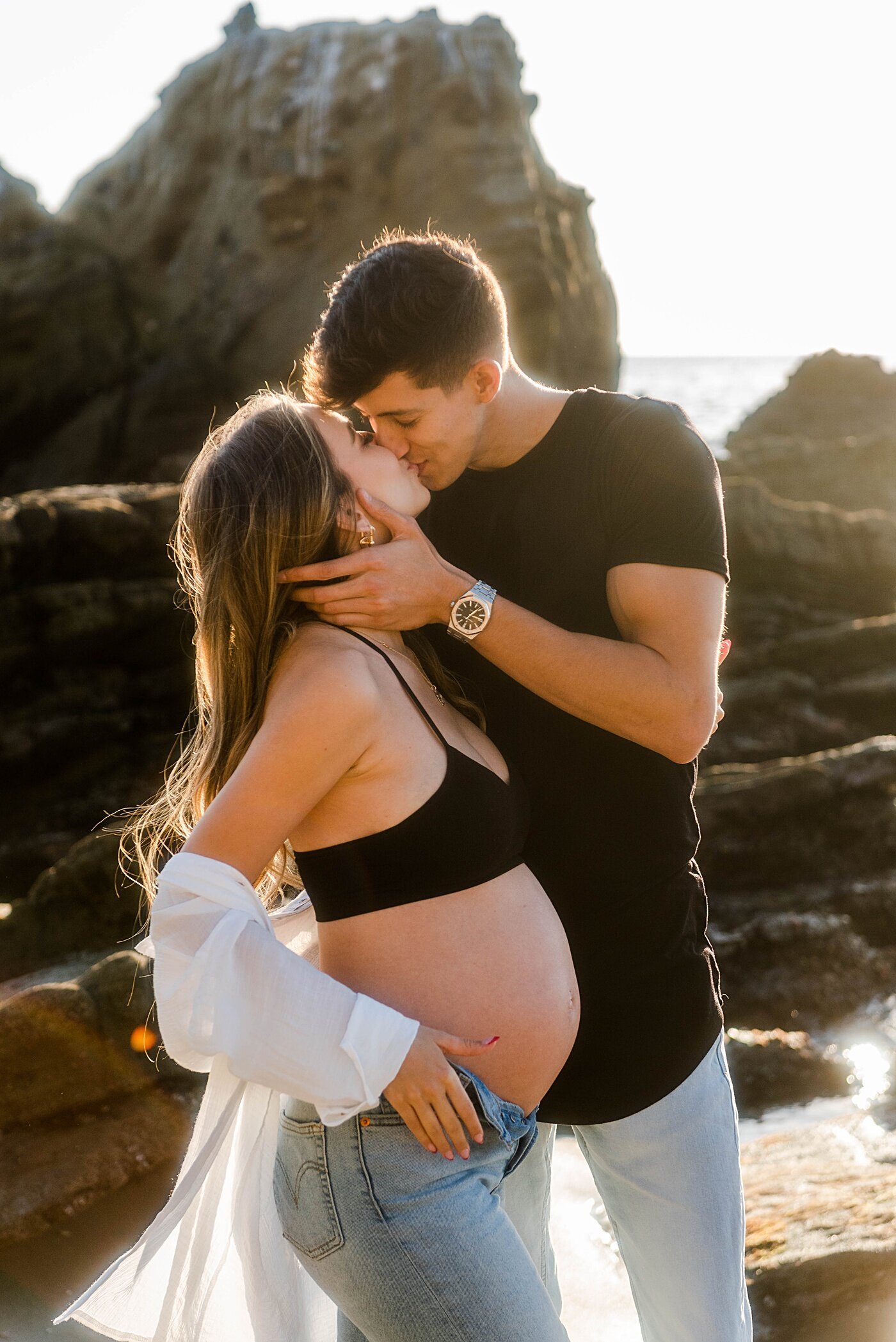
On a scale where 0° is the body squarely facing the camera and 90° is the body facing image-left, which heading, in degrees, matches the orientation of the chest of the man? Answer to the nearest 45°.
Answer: approximately 45°

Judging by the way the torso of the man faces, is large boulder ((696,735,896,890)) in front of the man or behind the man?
behind

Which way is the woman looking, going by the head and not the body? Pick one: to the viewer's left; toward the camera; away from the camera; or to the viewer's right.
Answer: to the viewer's right

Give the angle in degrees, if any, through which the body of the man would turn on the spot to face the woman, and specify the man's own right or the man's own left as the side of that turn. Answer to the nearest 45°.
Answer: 0° — they already face them

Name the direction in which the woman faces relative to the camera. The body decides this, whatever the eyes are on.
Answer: to the viewer's right

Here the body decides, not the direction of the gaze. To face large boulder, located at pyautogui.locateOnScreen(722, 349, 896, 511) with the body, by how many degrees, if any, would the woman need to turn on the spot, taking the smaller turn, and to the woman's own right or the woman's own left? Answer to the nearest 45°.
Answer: approximately 90° to the woman's own left

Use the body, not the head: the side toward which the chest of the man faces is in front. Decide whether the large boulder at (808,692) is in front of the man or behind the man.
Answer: behind

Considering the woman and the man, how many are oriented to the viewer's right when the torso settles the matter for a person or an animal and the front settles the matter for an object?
1
